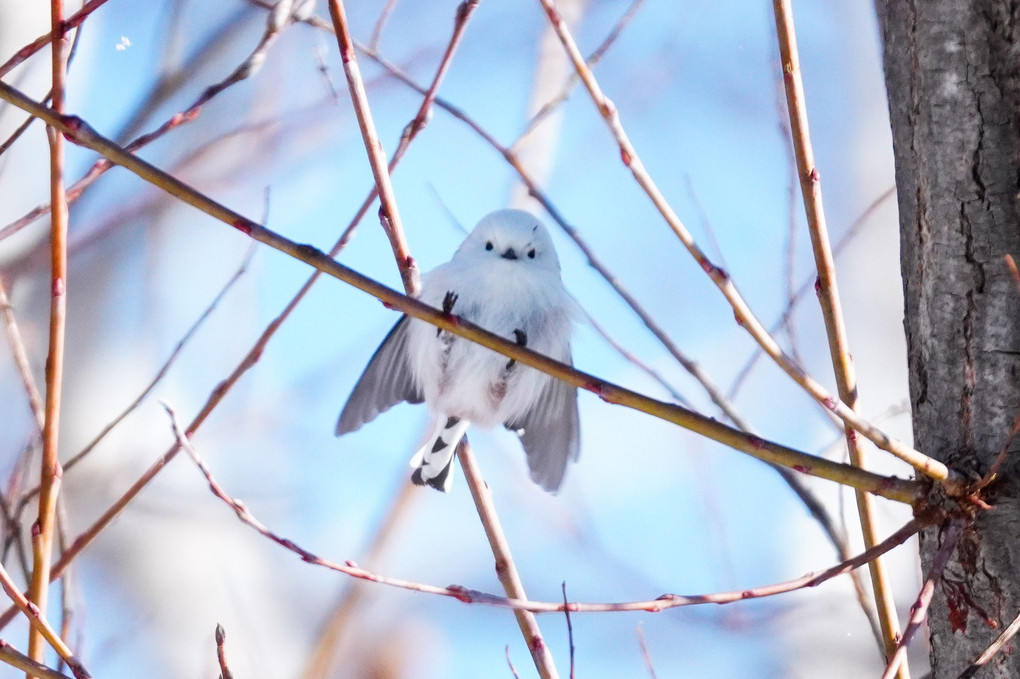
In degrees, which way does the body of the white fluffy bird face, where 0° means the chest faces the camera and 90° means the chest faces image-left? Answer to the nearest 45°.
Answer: approximately 0°
